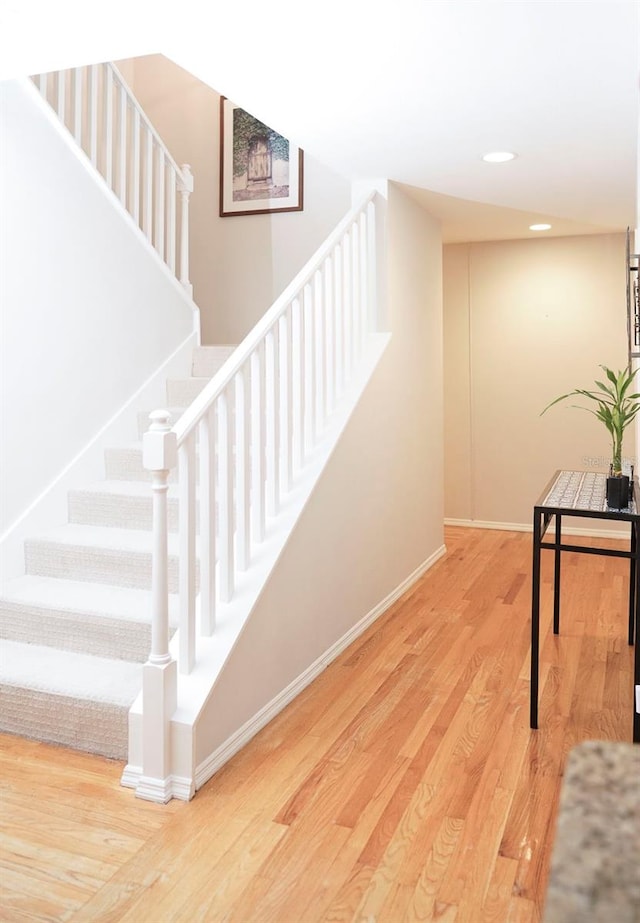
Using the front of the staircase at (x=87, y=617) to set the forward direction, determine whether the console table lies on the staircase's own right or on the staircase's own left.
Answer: on the staircase's own left

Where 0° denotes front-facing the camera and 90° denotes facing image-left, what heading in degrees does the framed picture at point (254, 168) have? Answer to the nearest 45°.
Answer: approximately 0°

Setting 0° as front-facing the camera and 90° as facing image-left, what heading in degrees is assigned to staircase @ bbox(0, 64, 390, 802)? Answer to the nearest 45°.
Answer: approximately 45°

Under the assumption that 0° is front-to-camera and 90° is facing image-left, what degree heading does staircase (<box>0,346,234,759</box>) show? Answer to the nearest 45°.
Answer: approximately 45°

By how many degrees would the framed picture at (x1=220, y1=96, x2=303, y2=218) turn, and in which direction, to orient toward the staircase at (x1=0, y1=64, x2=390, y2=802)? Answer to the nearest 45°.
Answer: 0° — it already faces it

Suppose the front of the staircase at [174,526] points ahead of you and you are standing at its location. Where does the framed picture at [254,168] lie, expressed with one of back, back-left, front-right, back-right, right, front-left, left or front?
back-right
